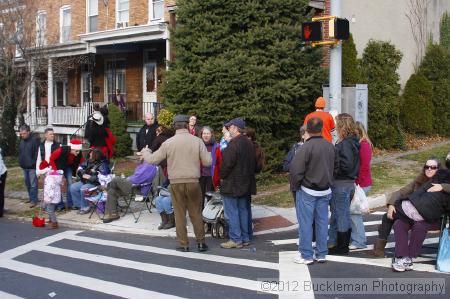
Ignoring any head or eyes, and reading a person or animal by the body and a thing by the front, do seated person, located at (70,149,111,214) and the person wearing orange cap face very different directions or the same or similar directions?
very different directions

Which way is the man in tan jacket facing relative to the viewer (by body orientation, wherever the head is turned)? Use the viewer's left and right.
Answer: facing away from the viewer

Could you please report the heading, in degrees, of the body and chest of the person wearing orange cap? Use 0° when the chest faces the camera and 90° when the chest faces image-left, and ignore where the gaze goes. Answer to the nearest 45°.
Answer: approximately 180°

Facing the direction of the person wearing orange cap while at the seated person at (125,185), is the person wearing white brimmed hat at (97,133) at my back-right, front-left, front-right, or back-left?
back-left

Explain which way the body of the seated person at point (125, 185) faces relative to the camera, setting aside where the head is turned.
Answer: to the viewer's left

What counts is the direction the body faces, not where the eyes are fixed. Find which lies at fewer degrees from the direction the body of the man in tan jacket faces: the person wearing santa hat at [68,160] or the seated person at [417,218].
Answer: the person wearing santa hat

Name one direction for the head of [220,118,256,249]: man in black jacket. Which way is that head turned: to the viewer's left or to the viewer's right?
to the viewer's left

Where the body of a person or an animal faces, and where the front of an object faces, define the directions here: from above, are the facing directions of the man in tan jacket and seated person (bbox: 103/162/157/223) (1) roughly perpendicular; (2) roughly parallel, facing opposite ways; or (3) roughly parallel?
roughly perpendicular

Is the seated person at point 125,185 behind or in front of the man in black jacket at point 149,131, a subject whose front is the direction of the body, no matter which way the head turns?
in front

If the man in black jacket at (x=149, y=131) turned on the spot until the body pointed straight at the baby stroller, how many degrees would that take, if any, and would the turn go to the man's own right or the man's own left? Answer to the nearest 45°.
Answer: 0° — they already face it

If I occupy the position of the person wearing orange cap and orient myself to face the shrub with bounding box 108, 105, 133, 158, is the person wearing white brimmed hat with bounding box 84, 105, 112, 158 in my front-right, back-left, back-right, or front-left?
front-left

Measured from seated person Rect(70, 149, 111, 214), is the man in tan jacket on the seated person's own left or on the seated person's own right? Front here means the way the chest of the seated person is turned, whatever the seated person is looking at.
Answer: on the seated person's own left

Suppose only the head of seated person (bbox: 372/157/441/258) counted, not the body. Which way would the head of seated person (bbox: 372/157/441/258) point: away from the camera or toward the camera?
toward the camera

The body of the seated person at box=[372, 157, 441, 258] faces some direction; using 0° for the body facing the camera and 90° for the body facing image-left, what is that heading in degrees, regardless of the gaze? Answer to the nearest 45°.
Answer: approximately 45°

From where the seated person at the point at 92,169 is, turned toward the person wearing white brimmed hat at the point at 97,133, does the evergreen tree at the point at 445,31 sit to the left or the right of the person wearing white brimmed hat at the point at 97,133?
right
